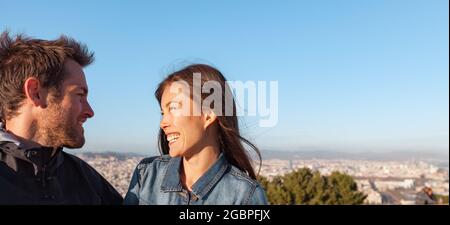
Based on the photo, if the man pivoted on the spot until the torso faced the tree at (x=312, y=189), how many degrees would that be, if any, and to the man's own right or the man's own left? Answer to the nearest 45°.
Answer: approximately 90° to the man's own left

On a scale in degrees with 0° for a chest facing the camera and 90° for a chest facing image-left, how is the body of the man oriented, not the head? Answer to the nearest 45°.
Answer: approximately 315°

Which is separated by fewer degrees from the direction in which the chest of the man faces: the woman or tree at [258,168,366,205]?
the woman

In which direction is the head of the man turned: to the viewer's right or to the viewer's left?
to the viewer's right

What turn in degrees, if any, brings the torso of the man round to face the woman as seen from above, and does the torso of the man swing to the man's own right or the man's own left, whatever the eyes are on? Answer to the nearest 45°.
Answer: approximately 45° to the man's own left
